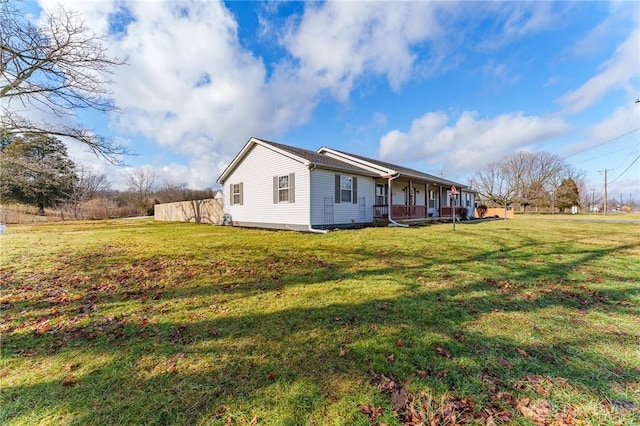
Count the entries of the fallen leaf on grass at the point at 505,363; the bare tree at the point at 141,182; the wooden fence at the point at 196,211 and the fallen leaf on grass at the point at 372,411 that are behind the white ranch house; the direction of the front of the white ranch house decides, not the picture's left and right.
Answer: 2

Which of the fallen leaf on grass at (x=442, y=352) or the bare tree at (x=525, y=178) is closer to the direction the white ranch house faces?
the fallen leaf on grass

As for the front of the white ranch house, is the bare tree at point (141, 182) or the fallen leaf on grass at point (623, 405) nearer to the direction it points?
the fallen leaf on grass

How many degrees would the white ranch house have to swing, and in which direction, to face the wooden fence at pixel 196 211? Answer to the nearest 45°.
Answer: approximately 180°

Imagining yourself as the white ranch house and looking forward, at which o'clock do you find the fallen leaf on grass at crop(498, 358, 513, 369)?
The fallen leaf on grass is roughly at 1 o'clock from the white ranch house.

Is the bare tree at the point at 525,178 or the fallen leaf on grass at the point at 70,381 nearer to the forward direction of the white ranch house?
the fallen leaf on grass

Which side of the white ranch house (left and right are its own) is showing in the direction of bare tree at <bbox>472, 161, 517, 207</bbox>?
left

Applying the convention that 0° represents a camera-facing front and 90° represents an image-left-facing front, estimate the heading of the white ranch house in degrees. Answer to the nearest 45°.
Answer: approximately 315°

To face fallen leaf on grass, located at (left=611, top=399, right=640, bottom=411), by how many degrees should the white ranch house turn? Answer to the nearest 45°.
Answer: approximately 45° to its right

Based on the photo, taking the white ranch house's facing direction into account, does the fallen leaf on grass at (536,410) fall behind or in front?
in front

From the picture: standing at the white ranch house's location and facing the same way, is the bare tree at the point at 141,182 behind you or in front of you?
behind

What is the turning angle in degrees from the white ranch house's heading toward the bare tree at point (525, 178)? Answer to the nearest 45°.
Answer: approximately 90° to its left

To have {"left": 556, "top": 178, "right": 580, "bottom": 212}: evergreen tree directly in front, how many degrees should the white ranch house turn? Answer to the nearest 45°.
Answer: approximately 90° to its left

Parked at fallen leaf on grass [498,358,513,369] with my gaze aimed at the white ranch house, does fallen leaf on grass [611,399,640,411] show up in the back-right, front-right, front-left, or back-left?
back-right

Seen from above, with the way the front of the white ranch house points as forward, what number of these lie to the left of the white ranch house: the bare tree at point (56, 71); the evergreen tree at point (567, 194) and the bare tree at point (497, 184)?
2
